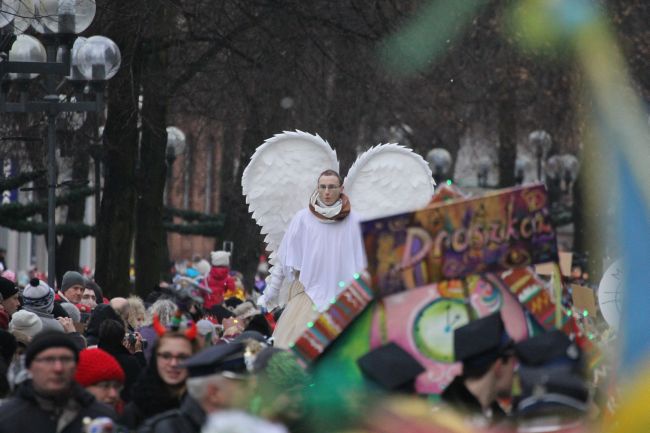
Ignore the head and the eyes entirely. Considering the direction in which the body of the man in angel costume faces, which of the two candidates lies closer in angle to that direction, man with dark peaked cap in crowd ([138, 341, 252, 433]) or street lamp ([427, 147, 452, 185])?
the man with dark peaked cap in crowd

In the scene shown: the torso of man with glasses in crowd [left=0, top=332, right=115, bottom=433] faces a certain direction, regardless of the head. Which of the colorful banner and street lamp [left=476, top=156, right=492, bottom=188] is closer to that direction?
the colorful banner
